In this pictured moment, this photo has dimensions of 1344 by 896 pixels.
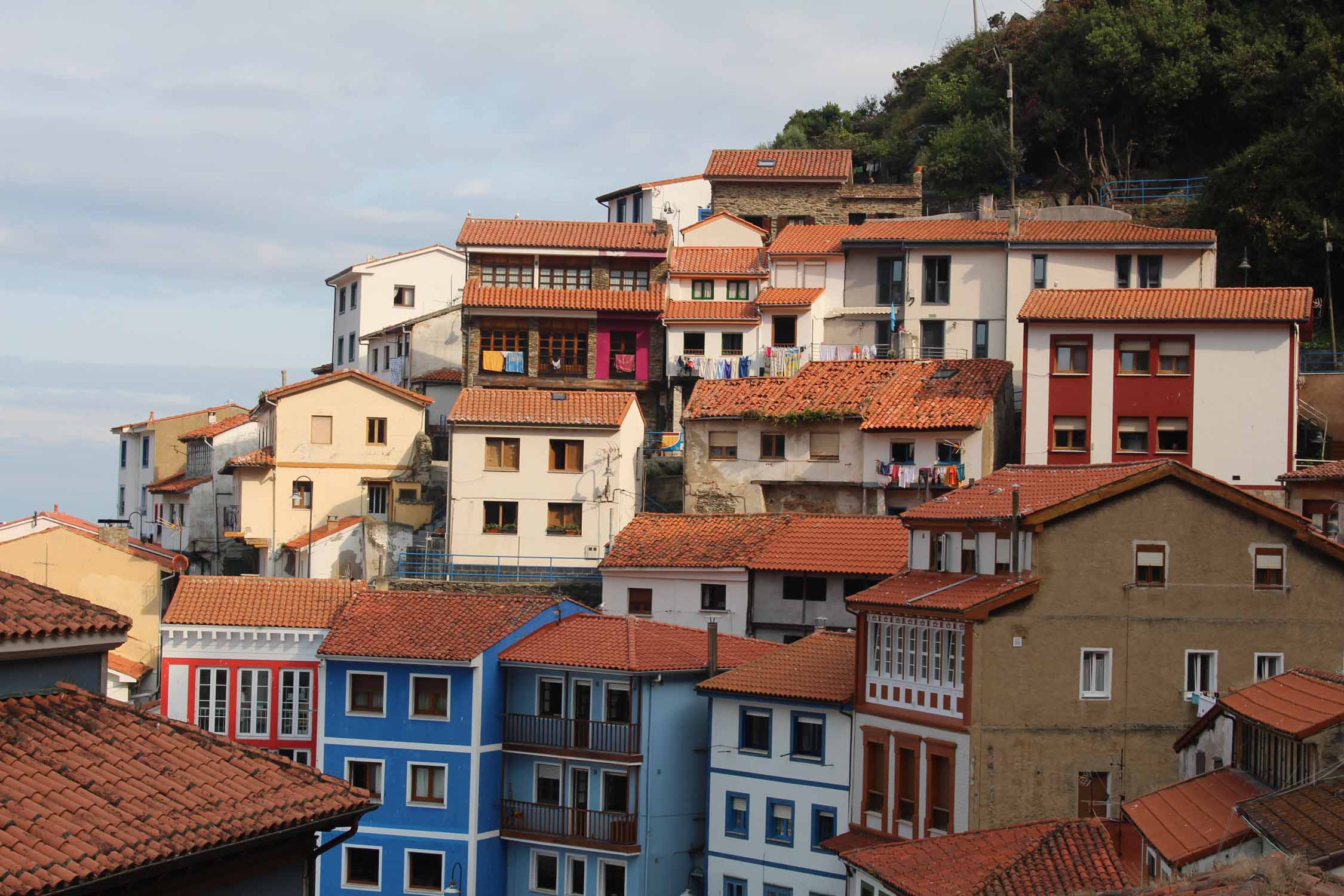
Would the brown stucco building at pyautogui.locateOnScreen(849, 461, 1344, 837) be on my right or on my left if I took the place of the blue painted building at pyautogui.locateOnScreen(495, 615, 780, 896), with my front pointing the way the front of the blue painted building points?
on my left

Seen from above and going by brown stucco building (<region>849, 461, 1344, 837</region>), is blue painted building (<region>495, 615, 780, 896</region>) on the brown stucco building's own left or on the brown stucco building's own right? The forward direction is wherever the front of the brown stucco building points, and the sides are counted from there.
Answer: on the brown stucco building's own right

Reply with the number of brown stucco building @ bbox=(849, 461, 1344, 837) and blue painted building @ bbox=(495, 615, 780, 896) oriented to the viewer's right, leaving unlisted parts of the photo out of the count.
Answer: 0

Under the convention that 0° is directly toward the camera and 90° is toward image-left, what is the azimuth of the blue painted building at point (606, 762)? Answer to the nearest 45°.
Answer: approximately 45°
